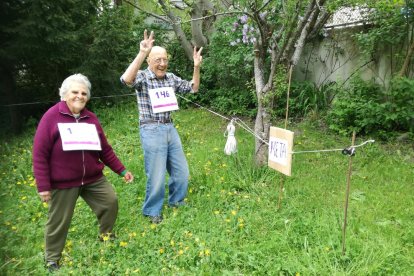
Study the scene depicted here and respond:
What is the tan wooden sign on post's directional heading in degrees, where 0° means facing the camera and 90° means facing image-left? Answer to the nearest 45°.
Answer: approximately 45°

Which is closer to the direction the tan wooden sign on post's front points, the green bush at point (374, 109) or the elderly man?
the elderly man

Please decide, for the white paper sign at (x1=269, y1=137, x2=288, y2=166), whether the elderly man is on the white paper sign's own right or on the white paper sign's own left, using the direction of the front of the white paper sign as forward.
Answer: on the white paper sign's own right

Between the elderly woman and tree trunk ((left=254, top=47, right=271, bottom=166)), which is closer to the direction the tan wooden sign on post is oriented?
the elderly woman

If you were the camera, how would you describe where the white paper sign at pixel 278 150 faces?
facing the viewer and to the left of the viewer

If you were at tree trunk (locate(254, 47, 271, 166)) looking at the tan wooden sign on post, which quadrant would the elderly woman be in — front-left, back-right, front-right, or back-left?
front-right

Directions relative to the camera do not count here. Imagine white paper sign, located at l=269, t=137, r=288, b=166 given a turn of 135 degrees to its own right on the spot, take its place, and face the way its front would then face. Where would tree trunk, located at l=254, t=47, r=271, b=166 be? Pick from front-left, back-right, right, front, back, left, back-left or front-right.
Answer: front

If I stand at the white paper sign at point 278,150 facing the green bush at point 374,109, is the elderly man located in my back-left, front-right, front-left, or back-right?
back-left

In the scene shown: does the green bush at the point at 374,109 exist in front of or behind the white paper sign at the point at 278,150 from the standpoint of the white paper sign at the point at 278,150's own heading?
behind

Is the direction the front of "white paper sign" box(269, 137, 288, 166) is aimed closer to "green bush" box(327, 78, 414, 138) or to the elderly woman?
the elderly woman

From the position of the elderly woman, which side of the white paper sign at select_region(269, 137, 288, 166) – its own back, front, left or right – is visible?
front

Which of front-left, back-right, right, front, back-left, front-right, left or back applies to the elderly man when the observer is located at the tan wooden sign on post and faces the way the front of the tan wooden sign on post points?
front-right

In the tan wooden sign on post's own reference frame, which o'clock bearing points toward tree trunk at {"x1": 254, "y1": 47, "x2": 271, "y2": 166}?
The tree trunk is roughly at 4 o'clock from the tan wooden sign on post.

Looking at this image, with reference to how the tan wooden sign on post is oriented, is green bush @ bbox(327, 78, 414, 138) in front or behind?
behind

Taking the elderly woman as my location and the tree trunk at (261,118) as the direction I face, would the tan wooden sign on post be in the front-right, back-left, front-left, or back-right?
front-right

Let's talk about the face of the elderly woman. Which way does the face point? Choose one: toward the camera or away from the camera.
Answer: toward the camera
